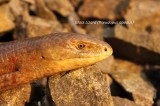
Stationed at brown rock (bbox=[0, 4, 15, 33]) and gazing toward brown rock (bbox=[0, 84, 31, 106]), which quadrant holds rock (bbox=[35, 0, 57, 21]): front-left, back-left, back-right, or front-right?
back-left

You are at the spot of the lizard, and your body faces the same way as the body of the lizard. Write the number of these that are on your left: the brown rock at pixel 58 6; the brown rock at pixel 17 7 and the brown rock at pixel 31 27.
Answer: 3

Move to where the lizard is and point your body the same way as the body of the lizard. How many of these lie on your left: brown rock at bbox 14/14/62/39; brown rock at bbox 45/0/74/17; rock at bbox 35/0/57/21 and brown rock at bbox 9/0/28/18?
4

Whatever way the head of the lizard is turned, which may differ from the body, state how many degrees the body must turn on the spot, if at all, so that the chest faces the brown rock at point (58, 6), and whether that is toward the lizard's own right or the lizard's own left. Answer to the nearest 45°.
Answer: approximately 90° to the lizard's own left

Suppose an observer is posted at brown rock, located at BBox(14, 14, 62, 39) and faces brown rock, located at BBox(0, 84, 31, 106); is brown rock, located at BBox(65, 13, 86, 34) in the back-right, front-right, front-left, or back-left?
back-left

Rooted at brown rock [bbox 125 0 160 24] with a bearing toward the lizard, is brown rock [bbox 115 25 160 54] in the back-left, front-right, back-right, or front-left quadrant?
front-left

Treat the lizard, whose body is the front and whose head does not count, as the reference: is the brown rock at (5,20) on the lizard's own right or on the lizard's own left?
on the lizard's own left

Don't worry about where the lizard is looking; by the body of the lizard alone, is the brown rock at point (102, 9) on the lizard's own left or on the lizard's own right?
on the lizard's own left

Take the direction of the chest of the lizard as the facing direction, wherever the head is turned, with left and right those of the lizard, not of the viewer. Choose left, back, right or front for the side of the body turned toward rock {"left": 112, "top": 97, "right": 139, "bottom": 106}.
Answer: front

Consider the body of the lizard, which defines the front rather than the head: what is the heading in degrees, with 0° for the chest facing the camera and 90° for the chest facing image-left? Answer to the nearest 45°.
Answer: approximately 270°

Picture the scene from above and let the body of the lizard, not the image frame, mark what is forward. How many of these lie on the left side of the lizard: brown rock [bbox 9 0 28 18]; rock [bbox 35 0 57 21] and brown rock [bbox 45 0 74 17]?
3

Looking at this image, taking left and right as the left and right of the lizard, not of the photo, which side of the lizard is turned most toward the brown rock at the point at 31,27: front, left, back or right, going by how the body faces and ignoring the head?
left

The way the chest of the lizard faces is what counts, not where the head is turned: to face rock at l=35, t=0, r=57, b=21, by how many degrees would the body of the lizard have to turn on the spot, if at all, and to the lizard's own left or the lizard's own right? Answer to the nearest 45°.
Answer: approximately 90° to the lizard's own left
